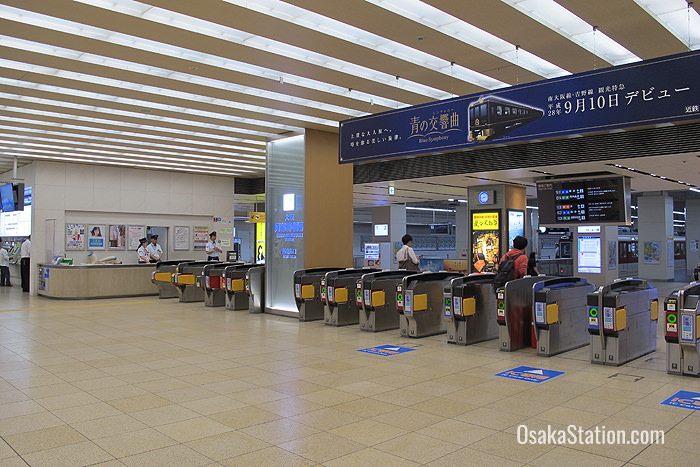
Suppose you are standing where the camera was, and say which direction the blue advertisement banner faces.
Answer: facing the viewer and to the left of the viewer

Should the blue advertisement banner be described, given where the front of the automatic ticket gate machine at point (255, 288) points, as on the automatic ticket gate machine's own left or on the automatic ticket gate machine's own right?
on the automatic ticket gate machine's own left

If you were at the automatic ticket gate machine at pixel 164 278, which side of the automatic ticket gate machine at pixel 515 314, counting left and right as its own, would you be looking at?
right

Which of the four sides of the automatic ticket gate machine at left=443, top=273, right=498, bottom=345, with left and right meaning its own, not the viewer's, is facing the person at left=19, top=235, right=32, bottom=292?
right

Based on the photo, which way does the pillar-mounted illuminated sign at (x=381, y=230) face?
toward the camera

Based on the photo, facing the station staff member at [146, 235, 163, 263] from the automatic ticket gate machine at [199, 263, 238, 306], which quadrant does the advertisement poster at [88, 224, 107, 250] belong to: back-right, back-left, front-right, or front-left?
front-left

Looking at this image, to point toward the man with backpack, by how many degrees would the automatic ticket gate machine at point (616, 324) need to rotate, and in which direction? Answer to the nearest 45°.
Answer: approximately 90° to its right
